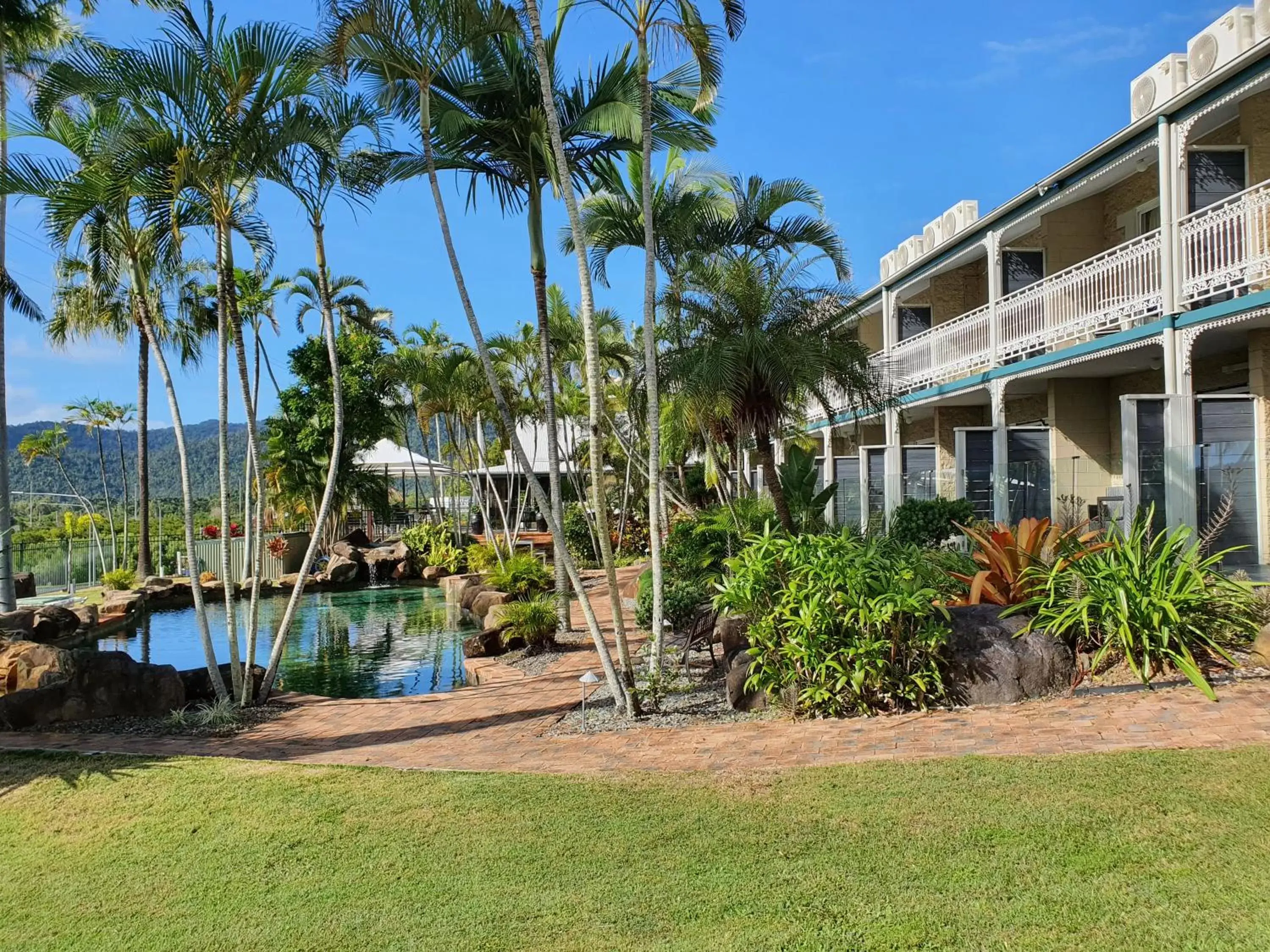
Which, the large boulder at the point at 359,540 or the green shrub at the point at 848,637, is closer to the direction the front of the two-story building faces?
the green shrub

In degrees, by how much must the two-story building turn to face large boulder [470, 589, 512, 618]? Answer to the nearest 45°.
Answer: approximately 45° to its right

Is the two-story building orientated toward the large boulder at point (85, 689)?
yes

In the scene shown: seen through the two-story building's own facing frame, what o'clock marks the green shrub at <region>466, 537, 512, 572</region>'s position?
The green shrub is roughly at 2 o'clock from the two-story building.

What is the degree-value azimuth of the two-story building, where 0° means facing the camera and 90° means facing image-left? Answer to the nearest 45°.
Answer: approximately 45°

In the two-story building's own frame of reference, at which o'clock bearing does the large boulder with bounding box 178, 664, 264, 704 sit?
The large boulder is roughly at 12 o'clock from the two-story building.

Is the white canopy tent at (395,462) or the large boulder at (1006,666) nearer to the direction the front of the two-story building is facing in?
the large boulder

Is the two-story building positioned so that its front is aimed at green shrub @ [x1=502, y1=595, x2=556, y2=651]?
yes

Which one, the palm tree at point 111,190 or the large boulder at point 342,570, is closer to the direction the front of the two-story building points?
the palm tree

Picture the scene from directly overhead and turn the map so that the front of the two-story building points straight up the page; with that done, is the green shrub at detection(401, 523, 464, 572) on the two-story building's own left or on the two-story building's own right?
on the two-story building's own right

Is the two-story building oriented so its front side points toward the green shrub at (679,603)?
yes
